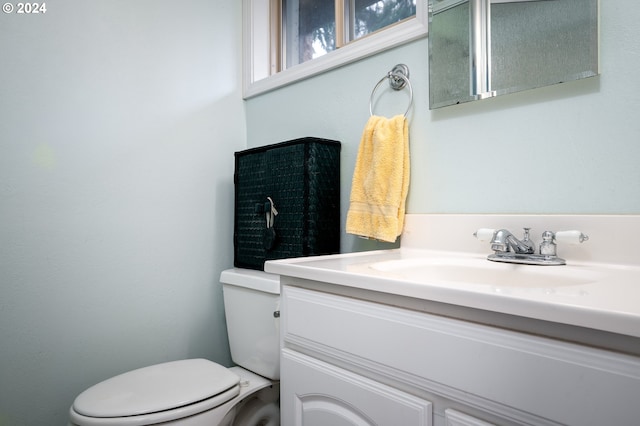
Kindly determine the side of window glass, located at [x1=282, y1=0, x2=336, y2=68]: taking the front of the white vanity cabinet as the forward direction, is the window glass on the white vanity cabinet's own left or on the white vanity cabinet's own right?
on the white vanity cabinet's own right

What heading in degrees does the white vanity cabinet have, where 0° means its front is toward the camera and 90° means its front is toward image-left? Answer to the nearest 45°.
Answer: approximately 45°

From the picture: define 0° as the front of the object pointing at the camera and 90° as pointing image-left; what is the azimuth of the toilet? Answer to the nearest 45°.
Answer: approximately 45°
